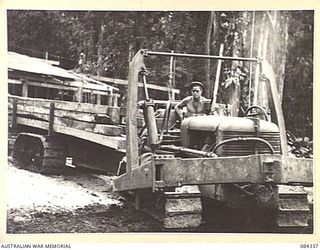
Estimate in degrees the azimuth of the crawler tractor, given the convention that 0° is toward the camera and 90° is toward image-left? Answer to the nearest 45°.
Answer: approximately 315°

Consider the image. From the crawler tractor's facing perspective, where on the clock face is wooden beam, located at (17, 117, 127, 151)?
The wooden beam is roughly at 6 o'clock from the crawler tractor.
